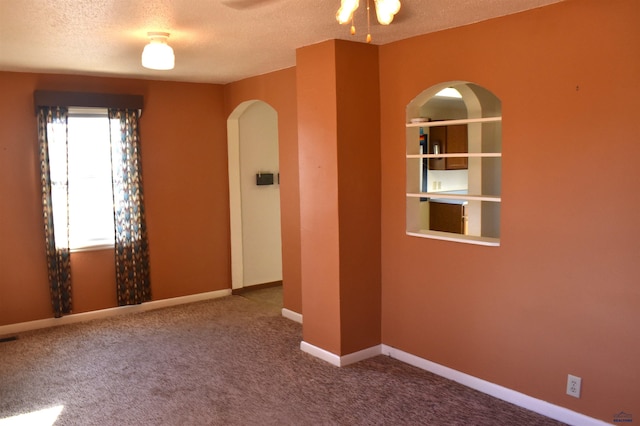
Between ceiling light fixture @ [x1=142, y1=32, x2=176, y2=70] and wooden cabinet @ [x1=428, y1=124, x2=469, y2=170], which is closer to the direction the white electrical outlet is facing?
the ceiling light fixture

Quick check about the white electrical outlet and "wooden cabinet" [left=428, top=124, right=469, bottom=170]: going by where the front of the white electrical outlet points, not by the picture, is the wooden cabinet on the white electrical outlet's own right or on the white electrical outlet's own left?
on the white electrical outlet's own right

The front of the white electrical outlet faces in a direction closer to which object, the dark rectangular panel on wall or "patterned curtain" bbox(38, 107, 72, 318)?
the patterned curtain

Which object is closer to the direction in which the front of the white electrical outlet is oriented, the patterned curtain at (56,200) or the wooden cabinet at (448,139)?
the patterned curtain

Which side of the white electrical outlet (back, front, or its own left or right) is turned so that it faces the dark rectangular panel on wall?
right

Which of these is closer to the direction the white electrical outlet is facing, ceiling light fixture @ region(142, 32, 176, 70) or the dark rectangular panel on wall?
the ceiling light fixture

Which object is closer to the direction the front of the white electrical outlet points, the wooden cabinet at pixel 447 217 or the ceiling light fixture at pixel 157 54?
the ceiling light fixture

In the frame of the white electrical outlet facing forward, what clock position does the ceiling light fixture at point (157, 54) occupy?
The ceiling light fixture is roughly at 1 o'clock from the white electrical outlet.

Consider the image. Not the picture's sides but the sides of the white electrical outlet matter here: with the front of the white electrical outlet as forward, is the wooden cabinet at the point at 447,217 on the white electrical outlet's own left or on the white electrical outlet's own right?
on the white electrical outlet's own right

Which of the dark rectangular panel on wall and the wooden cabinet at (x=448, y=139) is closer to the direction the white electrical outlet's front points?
the dark rectangular panel on wall

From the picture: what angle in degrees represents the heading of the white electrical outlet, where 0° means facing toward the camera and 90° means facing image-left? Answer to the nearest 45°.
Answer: approximately 45°
